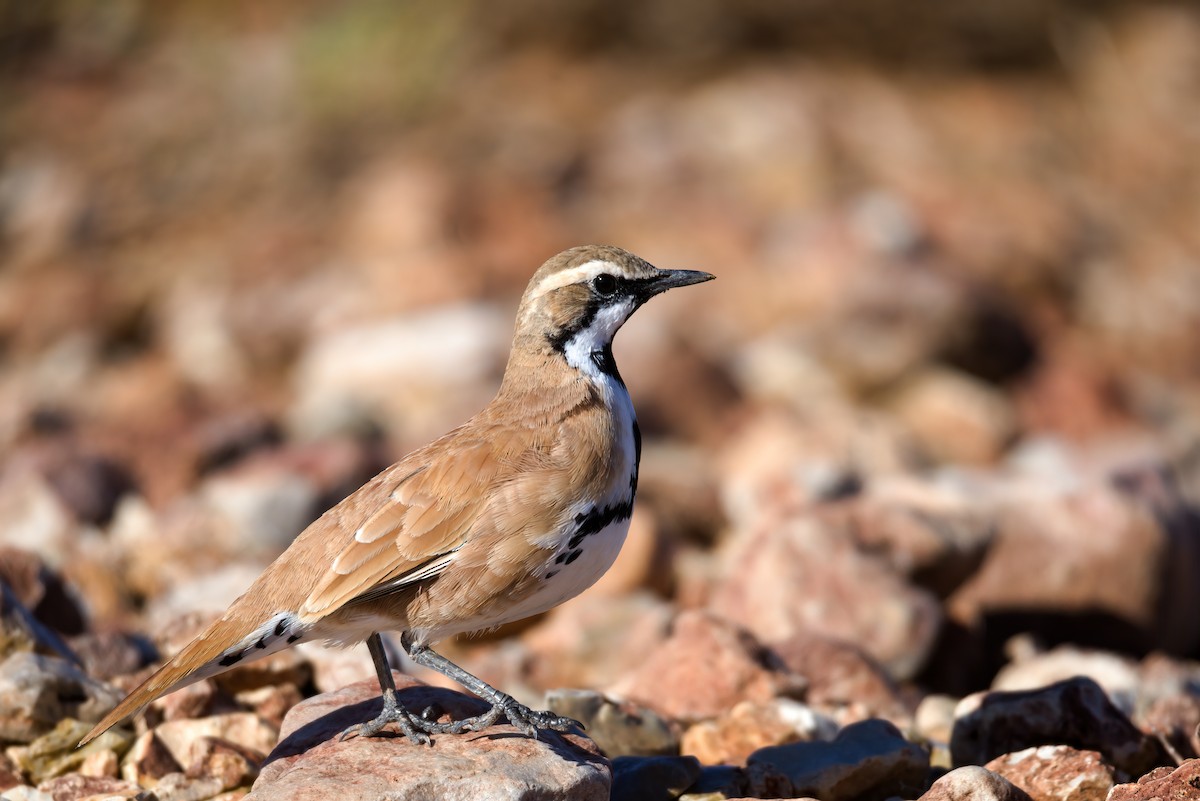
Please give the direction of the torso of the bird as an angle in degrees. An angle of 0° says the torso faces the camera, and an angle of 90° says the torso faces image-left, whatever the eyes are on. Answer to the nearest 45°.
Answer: approximately 270°

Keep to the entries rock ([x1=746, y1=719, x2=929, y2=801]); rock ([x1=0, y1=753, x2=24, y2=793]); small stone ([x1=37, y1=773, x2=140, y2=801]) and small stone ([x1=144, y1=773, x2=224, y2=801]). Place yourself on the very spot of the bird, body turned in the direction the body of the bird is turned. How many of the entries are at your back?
3

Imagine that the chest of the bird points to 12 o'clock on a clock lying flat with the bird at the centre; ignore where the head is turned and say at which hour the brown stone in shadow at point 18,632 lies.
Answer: The brown stone in shadow is roughly at 7 o'clock from the bird.

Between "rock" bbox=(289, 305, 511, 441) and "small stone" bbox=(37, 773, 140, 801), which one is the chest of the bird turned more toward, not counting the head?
the rock

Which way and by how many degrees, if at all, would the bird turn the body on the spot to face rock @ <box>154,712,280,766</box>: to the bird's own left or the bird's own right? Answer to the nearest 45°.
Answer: approximately 135° to the bird's own left

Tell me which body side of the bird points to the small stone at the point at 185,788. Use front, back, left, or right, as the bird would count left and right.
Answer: back

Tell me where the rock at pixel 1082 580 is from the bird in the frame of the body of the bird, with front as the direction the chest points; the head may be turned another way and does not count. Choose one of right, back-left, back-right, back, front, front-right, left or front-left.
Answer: front-left

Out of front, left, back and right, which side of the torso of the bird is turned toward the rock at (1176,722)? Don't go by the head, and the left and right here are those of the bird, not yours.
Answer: front

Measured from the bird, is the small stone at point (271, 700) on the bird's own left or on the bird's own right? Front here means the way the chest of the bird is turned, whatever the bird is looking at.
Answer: on the bird's own left

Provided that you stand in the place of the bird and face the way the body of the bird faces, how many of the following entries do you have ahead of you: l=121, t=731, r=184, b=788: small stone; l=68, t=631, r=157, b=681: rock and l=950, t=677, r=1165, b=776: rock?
1

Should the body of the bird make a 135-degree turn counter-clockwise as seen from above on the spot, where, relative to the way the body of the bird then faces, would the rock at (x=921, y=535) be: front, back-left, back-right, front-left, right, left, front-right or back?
right

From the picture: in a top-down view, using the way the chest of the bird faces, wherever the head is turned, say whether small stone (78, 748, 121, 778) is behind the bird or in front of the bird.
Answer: behind

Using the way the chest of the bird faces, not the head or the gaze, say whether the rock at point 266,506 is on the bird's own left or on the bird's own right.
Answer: on the bird's own left

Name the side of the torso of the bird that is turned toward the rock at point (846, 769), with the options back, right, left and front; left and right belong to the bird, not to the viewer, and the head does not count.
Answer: front

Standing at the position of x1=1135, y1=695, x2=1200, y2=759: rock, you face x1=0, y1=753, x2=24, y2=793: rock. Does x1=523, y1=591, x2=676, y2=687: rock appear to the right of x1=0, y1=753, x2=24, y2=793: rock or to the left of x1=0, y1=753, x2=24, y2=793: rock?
right
